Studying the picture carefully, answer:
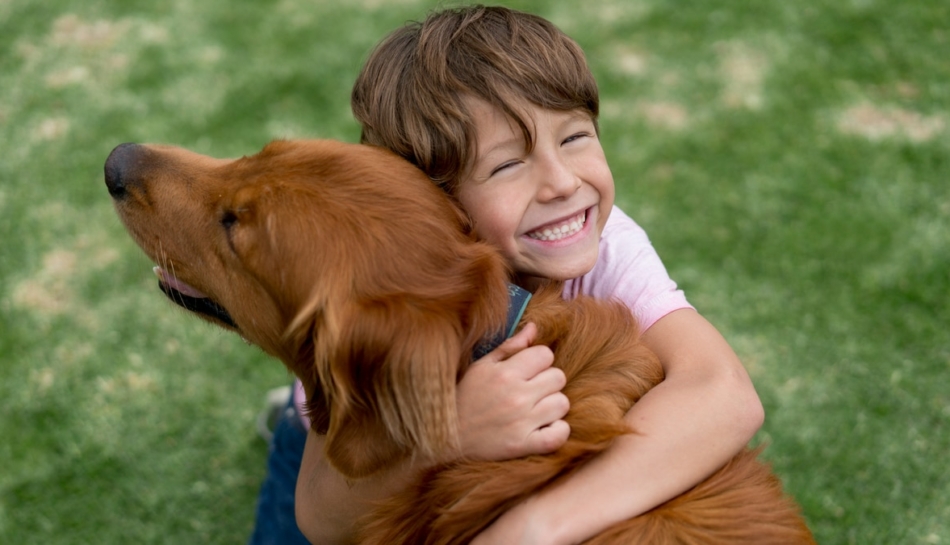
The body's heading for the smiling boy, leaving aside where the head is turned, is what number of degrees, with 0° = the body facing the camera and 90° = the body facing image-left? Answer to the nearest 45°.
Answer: approximately 0°

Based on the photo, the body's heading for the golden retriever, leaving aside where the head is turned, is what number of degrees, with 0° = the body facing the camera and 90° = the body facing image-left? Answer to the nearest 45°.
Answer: approximately 90°

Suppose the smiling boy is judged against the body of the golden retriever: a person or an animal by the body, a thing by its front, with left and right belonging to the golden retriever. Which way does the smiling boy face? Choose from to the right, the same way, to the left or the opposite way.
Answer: to the left
